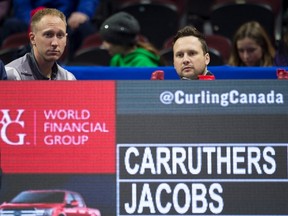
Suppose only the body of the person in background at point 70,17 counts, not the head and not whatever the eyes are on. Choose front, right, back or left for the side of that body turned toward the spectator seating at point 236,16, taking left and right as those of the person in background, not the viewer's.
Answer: left

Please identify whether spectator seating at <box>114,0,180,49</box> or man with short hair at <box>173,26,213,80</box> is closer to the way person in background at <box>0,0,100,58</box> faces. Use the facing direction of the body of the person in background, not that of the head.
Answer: the man with short hair

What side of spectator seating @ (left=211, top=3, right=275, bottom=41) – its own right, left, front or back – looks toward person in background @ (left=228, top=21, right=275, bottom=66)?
front

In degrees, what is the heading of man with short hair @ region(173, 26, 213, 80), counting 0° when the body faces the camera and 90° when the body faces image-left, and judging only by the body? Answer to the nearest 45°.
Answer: approximately 45°

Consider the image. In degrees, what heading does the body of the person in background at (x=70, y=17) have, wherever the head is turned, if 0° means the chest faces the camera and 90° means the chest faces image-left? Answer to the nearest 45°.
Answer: approximately 0°

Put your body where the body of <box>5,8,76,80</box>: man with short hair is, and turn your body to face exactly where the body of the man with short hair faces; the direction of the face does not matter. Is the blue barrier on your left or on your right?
on your left

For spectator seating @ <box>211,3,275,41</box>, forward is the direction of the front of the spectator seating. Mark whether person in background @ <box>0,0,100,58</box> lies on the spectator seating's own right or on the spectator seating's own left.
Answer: on the spectator seating's own right

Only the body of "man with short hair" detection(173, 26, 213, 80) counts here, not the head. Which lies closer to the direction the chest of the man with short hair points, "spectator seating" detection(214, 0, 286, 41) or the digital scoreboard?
the digital scoreboard

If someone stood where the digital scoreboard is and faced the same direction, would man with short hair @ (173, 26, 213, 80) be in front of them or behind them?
behind

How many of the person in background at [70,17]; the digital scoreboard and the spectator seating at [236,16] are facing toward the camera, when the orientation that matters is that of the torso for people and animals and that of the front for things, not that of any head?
3
